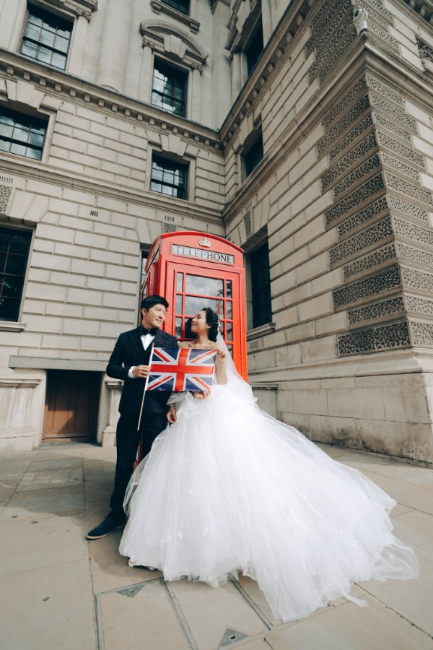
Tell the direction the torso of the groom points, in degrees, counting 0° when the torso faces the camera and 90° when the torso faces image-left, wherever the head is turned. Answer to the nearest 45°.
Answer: approximately 0°

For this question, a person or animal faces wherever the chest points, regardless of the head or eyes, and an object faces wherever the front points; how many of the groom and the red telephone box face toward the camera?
2

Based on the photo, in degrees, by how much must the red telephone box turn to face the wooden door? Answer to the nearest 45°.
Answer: approximately 135° to its right

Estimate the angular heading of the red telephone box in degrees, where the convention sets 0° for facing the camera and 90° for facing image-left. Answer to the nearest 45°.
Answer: approximately 0°

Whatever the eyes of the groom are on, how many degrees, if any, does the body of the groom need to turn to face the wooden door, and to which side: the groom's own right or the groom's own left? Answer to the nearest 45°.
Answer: approximately 180°
